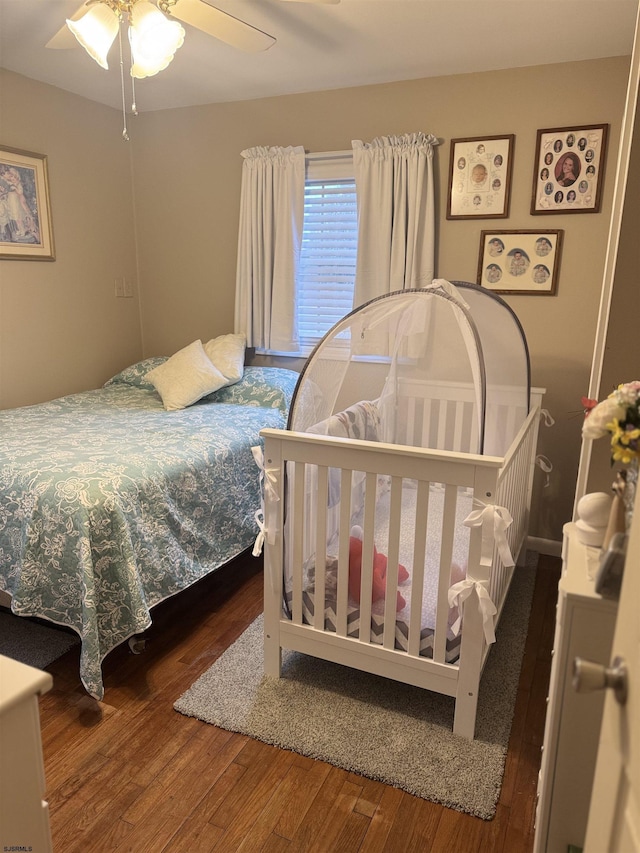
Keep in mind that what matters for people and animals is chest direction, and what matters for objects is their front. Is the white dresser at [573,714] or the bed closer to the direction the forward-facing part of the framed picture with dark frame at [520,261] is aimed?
the white dresser

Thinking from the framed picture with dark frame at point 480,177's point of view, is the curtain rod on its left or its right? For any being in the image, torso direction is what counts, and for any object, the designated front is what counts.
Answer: on its right

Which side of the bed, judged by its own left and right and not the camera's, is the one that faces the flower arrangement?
left

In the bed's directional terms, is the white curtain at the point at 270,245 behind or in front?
behind

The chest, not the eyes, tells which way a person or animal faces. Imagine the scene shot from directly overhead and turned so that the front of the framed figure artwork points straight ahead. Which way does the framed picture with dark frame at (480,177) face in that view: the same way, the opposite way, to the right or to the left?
to the right

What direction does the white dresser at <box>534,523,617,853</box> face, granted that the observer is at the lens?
facing to the left of the viewer

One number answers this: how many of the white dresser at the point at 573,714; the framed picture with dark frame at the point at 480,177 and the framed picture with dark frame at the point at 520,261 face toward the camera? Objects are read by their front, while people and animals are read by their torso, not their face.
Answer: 2

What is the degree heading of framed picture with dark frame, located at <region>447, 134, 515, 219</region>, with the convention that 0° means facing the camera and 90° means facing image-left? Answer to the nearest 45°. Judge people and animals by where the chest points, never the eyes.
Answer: approximately 0°

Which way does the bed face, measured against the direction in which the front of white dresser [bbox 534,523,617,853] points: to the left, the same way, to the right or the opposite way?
to the left

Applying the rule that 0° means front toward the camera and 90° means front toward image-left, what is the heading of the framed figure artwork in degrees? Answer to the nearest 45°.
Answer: approximately 315°

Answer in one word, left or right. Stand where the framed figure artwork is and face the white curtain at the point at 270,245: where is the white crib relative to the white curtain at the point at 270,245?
right
